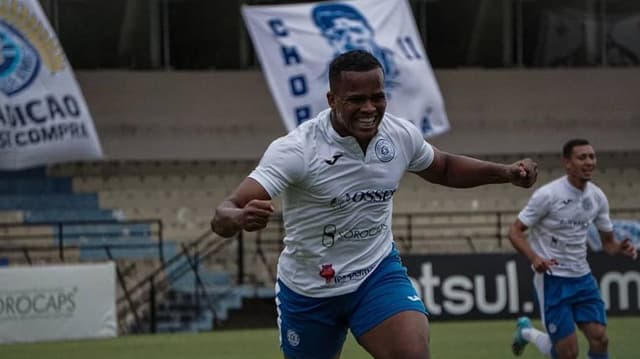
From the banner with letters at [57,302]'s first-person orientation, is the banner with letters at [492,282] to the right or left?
on its left

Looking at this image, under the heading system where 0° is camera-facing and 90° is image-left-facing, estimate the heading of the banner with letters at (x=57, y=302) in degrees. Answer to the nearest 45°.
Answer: approximately 0°

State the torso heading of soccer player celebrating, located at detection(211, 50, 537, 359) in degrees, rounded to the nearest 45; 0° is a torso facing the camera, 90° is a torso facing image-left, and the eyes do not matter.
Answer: approximately 315°

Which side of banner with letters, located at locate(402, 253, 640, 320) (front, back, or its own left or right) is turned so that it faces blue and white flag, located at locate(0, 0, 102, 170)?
right

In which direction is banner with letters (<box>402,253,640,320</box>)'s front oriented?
toward the camera

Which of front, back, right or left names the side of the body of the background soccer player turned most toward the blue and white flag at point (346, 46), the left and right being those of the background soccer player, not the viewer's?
back

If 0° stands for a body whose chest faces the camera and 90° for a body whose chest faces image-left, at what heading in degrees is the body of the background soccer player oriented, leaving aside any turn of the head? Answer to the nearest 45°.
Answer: approximately 315°

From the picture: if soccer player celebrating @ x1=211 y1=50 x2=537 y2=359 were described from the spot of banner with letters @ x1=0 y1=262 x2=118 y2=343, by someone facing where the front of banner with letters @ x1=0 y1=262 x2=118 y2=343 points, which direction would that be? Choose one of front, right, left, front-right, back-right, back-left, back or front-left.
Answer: front

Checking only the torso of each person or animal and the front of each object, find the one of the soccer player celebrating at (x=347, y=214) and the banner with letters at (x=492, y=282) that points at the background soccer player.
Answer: the banner with letters

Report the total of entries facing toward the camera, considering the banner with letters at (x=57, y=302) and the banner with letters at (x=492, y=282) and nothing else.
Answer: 2

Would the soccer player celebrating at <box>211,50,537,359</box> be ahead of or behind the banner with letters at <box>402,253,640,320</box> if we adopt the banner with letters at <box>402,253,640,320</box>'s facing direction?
ahead

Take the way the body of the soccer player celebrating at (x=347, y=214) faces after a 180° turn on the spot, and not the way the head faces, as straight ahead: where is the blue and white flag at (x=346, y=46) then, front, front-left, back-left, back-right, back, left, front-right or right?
front-right
